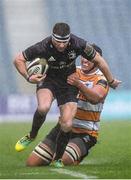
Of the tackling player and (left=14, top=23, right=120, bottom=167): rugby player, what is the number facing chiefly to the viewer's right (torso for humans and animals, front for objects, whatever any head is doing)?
0

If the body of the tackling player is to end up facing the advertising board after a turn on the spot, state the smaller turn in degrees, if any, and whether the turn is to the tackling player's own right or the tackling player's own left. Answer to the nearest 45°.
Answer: approximately 135° to the tackling player's own right

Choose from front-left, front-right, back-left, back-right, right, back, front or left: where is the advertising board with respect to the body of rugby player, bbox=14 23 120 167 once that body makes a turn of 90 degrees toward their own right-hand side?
right

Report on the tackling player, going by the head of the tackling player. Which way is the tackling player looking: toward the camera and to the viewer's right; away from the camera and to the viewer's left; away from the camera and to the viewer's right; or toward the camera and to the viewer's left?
toward the camera and to the viewer's left

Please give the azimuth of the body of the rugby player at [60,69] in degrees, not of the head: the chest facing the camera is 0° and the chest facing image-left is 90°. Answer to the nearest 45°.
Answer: approximately 0°

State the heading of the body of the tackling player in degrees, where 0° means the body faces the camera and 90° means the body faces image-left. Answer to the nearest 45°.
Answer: approximately 45°
